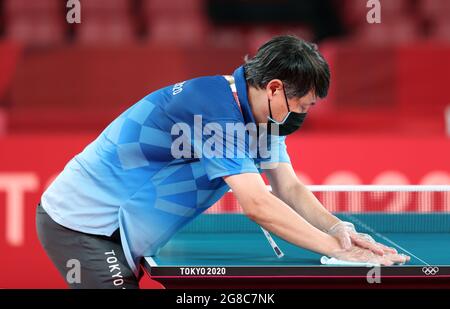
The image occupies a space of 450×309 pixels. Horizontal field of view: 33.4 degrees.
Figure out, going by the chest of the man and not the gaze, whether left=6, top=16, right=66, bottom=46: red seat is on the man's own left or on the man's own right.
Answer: on the man's own left

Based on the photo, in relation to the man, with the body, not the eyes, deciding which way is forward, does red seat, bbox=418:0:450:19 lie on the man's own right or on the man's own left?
on the man's own left

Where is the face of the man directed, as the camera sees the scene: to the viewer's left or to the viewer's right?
to the viewer's right

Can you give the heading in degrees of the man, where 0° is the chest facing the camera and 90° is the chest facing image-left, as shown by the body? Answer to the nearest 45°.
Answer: approximately 270°

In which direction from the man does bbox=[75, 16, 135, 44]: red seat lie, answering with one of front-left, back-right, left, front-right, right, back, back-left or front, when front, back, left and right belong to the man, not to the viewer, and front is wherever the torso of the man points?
left

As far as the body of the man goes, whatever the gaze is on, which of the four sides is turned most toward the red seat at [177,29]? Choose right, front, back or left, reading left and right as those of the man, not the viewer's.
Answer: left

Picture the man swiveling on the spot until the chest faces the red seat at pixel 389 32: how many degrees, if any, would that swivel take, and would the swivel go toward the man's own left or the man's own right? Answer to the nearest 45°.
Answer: approximately 90° to the man's own left
